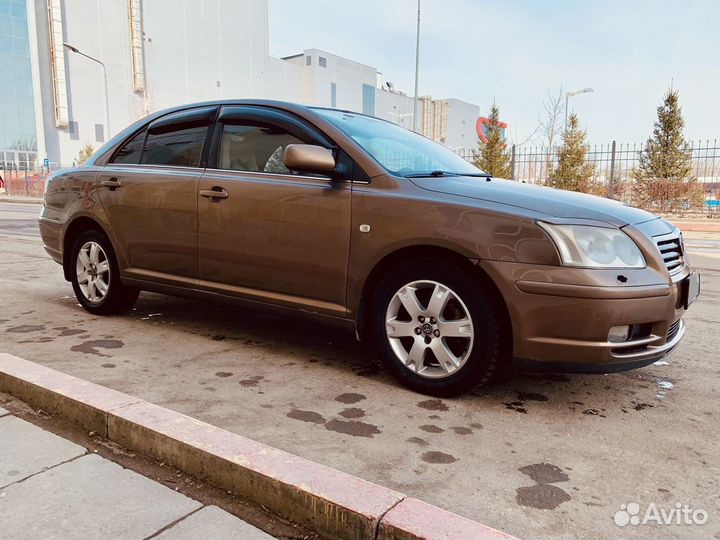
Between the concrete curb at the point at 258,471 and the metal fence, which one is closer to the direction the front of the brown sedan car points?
the concrete curb

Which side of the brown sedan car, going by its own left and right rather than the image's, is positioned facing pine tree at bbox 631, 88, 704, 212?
left

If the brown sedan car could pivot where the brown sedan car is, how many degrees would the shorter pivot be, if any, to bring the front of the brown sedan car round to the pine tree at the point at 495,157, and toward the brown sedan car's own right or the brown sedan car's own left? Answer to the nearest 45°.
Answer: approximately 135° to the brown sedan car's own left

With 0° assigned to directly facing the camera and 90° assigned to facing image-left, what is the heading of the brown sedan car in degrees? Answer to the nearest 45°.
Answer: approximately 315°

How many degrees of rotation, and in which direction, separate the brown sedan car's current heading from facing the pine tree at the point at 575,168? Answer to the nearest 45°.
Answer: approximately 135° to its left

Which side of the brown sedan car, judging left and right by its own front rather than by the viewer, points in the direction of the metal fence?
left

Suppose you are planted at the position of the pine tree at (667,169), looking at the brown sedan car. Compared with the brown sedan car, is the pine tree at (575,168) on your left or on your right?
right
